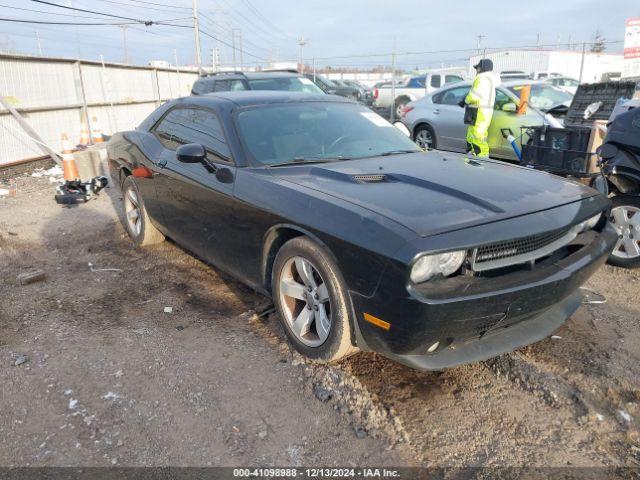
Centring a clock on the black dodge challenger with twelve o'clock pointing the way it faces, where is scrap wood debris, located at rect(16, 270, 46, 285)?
The scrap wood debris is roughly at 5 o'clock from the black dodge challenger.

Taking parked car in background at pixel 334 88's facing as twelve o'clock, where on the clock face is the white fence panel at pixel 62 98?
The white fence panel is roughly at 3 o'clock from the parked car in background.

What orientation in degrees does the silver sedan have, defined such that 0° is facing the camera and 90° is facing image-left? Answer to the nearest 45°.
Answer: approximately 315°

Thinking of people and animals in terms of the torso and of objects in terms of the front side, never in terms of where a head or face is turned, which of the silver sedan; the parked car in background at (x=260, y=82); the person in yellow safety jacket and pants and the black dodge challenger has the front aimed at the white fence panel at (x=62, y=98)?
the person in yellow safety jacket and pants

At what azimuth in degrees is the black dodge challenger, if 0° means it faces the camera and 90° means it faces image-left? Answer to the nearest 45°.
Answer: approximately 315°

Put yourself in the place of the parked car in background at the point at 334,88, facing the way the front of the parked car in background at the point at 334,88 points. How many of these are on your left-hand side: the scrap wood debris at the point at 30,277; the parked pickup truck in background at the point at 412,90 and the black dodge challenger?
1

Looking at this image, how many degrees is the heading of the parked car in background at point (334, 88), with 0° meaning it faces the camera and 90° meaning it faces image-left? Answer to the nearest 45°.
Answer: approximately 315°

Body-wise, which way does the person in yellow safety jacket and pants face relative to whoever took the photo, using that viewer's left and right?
facing to the left of the viewer

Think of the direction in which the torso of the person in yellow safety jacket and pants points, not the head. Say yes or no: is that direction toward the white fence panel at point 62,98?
yes

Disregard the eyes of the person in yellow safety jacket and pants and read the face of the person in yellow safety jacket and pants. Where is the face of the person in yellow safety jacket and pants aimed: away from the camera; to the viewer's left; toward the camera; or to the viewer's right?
to the viewer's left
